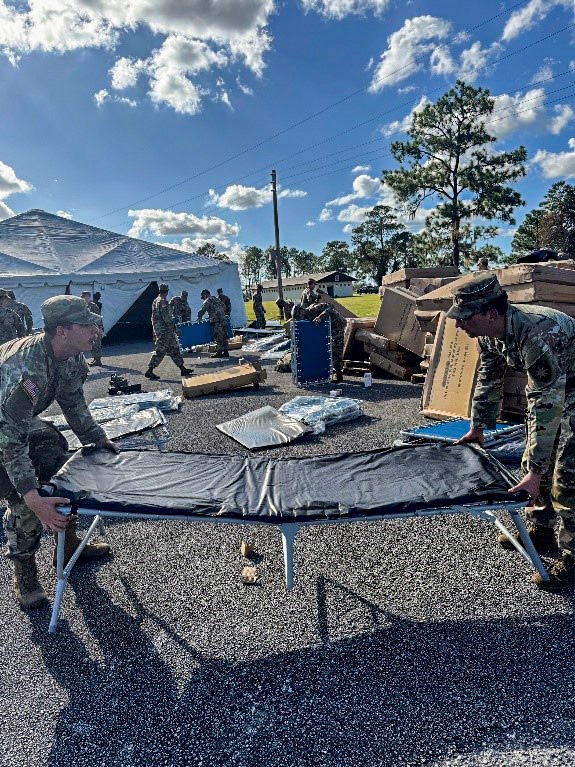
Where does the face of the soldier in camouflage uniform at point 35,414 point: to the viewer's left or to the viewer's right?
to the viewer's right

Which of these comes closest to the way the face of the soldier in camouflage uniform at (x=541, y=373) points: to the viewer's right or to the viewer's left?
to the viewer's left

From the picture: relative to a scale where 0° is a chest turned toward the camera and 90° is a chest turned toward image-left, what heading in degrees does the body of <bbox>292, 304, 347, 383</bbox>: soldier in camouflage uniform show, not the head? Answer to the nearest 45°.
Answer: approximately 90°

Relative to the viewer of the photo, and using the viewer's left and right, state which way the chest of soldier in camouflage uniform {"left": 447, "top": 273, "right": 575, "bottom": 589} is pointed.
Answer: facing to the left of the viewer

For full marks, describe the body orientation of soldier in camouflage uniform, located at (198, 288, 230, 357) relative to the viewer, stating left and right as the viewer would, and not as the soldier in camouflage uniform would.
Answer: facing to the left of the viewer
